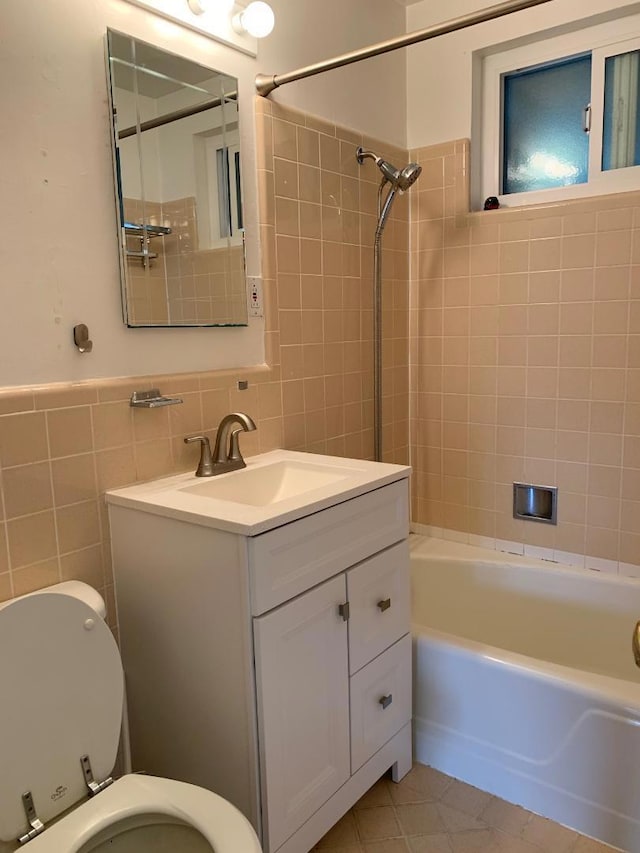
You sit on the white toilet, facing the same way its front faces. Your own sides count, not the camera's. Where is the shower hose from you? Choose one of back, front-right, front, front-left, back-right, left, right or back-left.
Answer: left

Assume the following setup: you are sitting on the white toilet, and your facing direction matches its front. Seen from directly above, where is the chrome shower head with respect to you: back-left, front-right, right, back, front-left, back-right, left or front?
left

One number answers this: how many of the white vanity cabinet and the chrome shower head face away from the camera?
0

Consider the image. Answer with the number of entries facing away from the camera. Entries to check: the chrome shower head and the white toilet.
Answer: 0

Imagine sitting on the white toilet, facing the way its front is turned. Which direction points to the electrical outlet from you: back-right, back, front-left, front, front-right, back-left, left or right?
left

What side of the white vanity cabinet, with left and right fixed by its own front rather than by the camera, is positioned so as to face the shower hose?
left

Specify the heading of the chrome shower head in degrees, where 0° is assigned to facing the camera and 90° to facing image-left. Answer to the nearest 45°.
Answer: approximately 315°

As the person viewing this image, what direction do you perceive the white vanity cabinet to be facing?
facing the viewer and to the right of the viewer

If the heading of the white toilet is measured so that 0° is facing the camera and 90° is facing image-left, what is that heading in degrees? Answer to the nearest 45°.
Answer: approximately 315°
